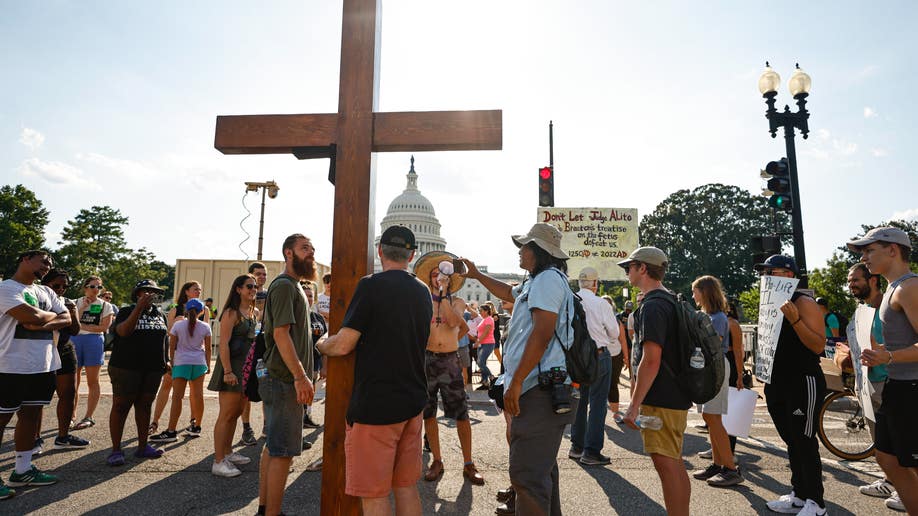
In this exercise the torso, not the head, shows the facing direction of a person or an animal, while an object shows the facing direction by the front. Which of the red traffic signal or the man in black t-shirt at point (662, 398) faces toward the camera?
the red traffic signal

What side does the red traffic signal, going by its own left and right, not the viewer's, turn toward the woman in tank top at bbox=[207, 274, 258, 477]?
front

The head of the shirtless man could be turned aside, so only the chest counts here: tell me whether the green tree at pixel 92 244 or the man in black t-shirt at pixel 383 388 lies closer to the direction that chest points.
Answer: the man in black t-shirt

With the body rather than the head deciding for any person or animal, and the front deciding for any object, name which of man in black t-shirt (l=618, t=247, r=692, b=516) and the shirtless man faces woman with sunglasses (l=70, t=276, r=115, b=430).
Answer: the man in black t-shirt

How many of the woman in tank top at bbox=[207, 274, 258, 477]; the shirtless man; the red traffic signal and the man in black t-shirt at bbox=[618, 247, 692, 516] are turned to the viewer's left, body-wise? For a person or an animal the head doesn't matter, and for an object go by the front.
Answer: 1

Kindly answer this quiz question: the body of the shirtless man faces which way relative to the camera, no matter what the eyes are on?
toward the camera

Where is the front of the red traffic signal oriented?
toward the camera

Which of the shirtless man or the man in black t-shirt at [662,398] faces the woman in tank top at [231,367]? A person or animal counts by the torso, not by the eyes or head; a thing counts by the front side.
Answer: the man in black t-shirt

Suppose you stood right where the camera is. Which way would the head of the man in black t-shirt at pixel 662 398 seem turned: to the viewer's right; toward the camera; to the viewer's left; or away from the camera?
to the viewer's left

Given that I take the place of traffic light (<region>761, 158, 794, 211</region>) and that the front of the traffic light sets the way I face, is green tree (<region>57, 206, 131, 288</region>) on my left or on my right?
on my right

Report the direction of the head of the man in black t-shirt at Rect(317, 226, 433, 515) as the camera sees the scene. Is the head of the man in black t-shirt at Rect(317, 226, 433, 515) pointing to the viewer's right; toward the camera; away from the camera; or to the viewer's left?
away from the camera

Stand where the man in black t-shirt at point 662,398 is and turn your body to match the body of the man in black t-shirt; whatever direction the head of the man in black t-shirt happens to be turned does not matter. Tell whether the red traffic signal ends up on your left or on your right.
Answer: on your right

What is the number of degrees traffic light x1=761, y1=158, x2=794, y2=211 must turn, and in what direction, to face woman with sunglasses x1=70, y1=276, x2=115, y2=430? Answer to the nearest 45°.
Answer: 0° — it already faces them

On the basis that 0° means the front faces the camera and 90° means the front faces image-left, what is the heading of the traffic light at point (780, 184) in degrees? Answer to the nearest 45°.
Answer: approximately 45°

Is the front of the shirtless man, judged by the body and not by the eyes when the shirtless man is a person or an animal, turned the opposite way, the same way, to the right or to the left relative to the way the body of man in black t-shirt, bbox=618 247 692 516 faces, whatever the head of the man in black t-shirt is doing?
to the left

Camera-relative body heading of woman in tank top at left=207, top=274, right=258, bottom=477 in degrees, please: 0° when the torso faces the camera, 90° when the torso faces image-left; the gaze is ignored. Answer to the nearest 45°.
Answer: approximately 270°
